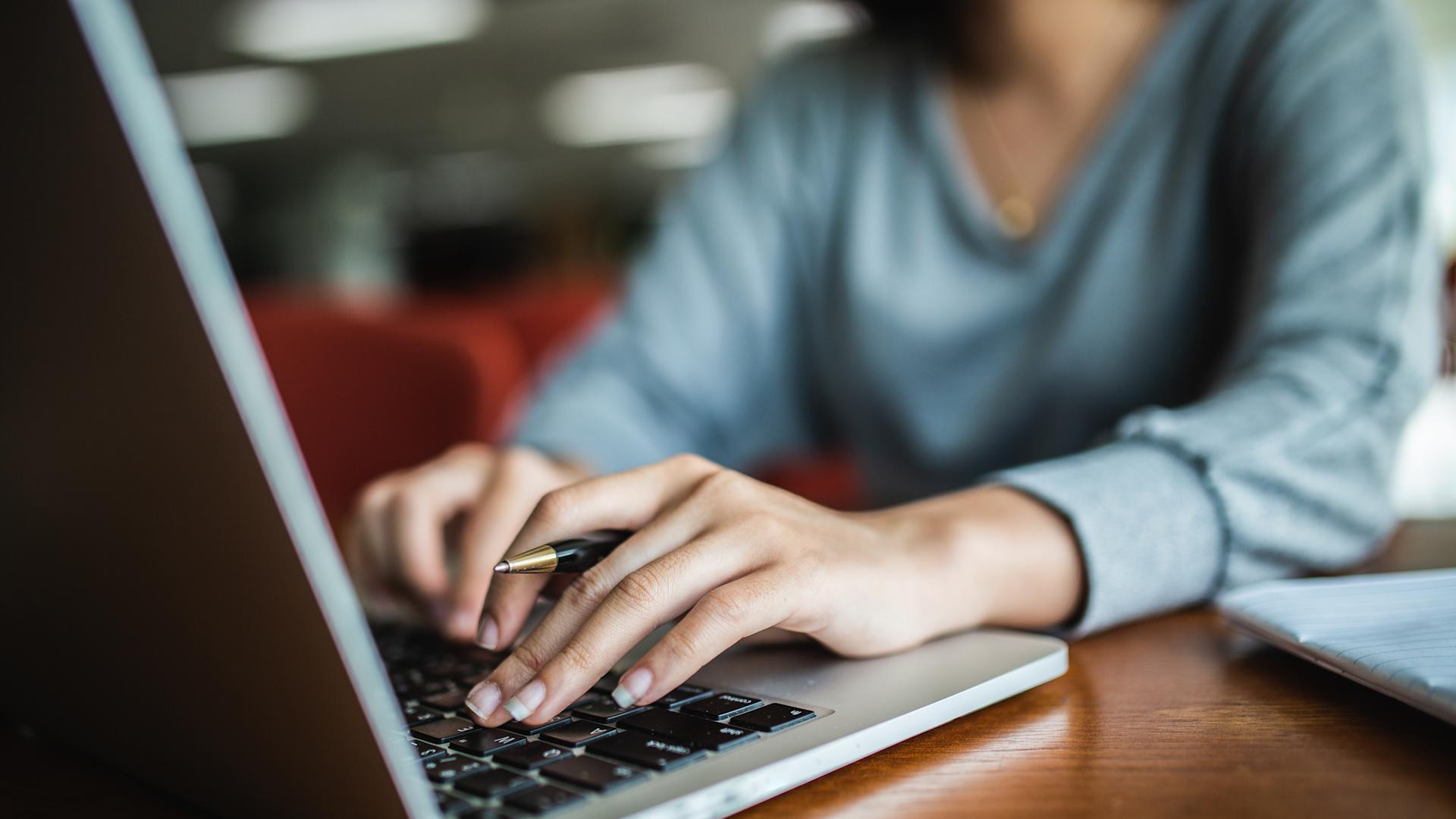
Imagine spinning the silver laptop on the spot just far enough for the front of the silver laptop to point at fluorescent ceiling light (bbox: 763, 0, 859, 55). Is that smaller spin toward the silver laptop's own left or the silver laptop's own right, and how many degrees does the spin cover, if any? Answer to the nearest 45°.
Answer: approximately 45° to the silver laptop's own left

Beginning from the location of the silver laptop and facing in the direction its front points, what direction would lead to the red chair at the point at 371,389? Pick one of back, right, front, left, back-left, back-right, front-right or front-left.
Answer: front-left

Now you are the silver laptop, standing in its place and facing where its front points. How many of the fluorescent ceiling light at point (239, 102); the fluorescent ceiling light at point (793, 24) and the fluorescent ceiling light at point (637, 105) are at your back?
0

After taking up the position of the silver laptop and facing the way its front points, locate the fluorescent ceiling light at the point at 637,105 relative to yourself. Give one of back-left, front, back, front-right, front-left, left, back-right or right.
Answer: front-left

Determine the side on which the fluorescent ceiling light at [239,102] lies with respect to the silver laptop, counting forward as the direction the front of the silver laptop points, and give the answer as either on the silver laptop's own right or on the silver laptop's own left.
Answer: on the silver laptop's own left

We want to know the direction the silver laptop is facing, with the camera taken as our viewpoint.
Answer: facing away from the viewer and to the right of the viewer

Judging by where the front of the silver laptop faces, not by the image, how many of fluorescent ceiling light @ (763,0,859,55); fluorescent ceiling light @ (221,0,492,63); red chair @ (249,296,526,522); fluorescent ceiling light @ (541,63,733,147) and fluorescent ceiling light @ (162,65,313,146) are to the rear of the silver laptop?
0

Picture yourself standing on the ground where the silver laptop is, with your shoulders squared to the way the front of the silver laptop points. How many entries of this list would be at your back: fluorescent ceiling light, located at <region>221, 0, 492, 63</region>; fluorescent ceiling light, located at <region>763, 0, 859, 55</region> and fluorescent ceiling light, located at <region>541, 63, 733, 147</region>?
0
